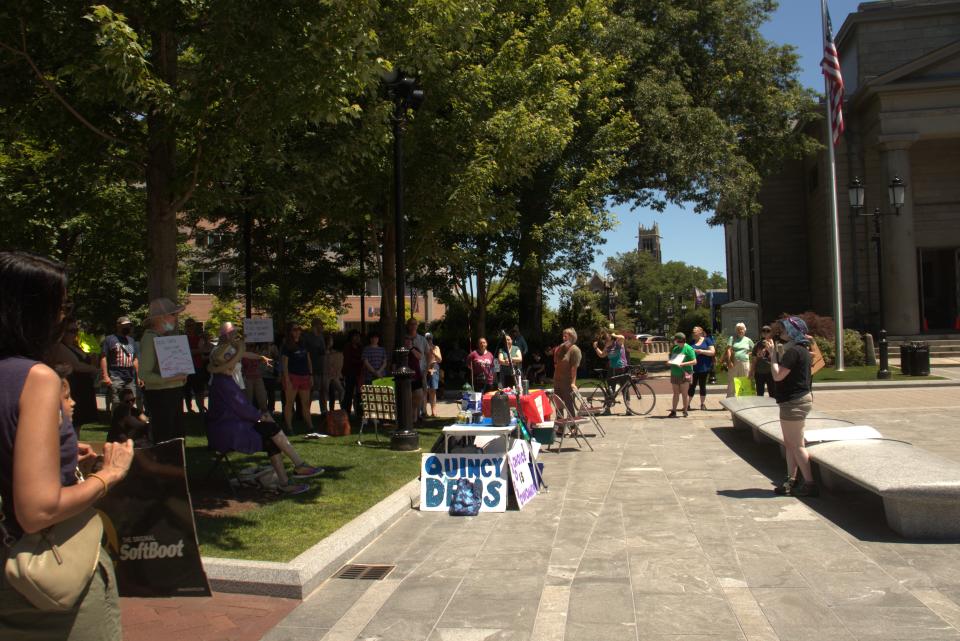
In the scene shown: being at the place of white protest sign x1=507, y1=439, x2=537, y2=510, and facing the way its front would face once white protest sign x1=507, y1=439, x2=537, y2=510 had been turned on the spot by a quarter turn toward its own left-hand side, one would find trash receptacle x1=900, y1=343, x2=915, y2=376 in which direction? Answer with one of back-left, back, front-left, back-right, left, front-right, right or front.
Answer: front

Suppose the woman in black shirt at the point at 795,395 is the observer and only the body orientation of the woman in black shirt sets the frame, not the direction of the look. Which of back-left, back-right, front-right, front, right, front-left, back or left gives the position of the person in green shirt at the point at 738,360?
right

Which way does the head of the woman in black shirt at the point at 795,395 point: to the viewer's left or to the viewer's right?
to the viewer's left

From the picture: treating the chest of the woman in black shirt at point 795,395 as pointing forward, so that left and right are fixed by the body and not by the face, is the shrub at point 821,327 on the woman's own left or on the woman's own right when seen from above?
on the woman's own right

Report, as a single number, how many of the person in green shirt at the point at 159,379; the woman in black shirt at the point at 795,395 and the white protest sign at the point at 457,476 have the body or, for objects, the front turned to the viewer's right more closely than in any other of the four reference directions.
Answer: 1

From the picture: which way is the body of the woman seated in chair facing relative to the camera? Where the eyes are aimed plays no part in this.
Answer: to the viewer's right

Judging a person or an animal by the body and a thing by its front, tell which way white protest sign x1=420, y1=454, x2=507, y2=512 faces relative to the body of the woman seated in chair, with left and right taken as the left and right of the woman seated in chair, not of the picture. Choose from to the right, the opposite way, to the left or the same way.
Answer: to the right

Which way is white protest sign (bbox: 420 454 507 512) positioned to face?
toward the camera

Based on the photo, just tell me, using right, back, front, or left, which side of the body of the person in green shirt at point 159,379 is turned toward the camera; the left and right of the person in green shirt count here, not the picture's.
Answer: right

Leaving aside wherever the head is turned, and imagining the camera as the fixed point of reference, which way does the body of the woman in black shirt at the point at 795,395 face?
to the viewer's left

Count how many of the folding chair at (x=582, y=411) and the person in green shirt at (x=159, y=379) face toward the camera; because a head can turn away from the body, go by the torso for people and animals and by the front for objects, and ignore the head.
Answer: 0

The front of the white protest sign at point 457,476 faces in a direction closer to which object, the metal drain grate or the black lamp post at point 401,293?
the metal drain grate

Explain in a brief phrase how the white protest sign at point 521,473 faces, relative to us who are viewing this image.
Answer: facing the viewer and to the right of the viewer
